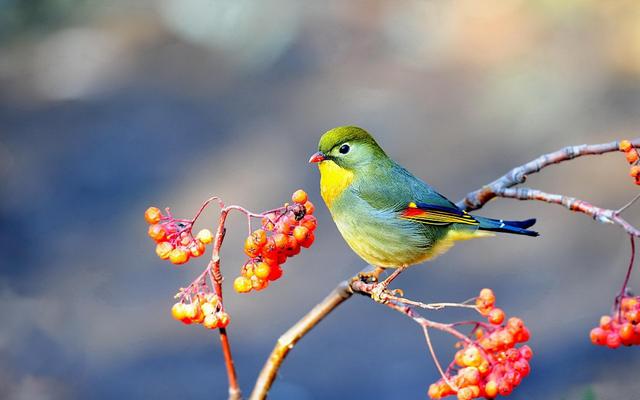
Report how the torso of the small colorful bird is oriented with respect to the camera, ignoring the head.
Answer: to the viewer's left

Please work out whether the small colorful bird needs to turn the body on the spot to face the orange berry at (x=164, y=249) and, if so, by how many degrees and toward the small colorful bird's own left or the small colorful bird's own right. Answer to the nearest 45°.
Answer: approximately 45° to the small colorful bird's own left
